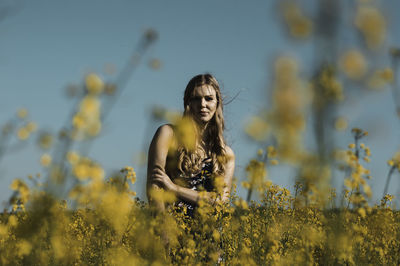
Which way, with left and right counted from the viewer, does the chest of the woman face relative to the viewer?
facing the viewer and to the right of the viewer

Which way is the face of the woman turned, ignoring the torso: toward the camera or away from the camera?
toward the camera
